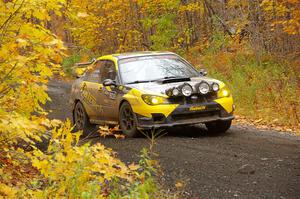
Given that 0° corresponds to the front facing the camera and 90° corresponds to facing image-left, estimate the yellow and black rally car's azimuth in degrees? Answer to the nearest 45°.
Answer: approximately 315°
